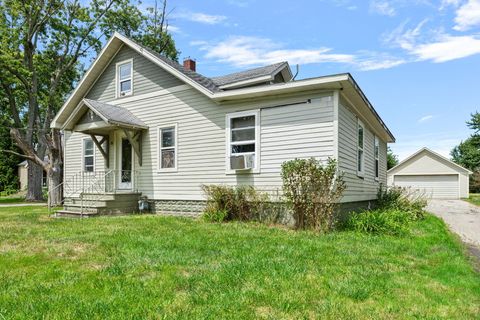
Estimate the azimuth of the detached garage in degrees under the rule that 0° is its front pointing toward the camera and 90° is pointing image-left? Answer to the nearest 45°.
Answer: approximately 0°

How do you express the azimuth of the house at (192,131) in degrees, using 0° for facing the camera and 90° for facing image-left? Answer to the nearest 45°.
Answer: approximately 45°

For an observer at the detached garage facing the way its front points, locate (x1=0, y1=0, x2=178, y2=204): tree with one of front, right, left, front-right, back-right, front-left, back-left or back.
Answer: front-right

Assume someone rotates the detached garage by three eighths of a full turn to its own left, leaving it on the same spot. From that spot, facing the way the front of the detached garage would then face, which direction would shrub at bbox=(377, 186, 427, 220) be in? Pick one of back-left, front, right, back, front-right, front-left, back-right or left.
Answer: back-right

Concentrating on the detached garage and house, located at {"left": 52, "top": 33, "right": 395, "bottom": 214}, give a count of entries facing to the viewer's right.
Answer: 0
